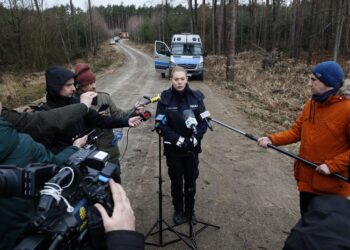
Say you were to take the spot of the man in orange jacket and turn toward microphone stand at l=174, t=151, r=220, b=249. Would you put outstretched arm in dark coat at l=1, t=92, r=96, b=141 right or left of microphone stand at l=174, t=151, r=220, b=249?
left

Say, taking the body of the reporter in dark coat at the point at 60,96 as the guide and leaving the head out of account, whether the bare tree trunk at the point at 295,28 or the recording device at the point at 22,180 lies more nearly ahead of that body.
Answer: the bare tree trunk

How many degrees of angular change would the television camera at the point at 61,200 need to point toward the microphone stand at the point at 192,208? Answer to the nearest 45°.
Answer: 0° — it already faces it

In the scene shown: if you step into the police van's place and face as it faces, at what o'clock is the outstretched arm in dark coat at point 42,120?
The outstretched arm in dark coat is roughly at 12 o'clock from the police van.

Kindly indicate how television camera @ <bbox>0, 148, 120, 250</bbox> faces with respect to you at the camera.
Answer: facing away from the viewer and to the right of the viewer

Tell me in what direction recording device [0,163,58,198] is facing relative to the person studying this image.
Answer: facing to the right of the viewer

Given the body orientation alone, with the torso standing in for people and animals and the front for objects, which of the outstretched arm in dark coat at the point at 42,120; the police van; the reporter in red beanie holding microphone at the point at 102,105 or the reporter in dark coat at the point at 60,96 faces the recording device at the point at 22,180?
the police van

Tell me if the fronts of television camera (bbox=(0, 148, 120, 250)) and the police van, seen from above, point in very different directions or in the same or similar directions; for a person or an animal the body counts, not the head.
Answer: very different directions

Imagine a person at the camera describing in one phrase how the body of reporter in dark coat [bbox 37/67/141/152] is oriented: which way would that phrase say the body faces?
to the viewer's right

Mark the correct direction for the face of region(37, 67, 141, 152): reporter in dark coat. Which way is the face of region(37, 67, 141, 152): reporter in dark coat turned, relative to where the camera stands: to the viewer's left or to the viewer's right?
to the viewer's right

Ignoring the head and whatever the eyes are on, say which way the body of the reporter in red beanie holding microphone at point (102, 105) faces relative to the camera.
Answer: to the viewer's right

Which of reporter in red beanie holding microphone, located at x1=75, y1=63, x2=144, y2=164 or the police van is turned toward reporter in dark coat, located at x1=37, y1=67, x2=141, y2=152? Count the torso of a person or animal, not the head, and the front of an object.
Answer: the police van

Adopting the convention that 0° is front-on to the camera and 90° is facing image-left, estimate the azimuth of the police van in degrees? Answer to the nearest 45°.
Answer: approximately 0°

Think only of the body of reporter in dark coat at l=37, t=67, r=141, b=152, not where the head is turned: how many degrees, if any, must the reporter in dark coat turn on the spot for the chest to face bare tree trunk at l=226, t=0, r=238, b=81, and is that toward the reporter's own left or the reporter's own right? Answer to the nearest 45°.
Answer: approximately 45° to the reporter's own left

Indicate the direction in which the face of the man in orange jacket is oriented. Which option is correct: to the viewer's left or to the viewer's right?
to the viewer's left
